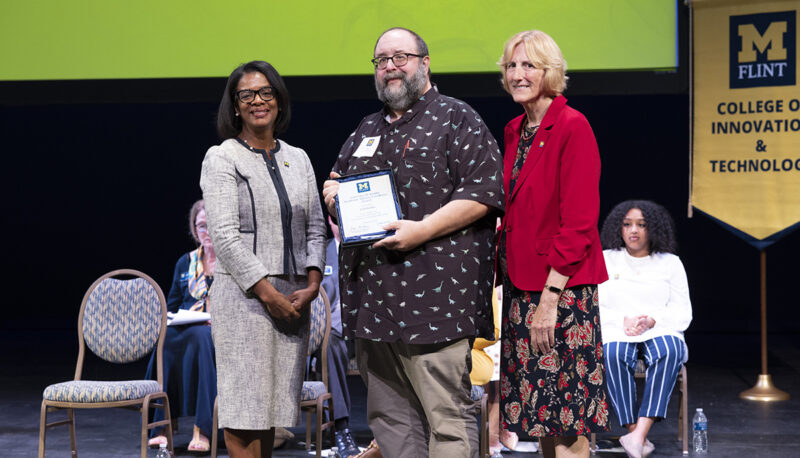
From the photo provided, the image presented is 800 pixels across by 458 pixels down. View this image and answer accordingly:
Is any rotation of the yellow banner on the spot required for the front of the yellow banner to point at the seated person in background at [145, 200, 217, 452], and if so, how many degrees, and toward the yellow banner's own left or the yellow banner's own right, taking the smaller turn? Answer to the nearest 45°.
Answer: approximately 45° to the yellow banner's own right

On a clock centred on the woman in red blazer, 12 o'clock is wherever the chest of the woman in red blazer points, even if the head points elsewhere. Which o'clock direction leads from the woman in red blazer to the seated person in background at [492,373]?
The seated person in background is roughly at 4 o'clock from the woman in red blazer.

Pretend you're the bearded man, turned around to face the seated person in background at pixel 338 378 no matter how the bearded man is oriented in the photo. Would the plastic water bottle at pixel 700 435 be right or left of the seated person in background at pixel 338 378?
right

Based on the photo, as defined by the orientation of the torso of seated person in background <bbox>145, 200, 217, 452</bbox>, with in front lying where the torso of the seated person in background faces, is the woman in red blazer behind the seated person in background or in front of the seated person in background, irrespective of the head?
in front

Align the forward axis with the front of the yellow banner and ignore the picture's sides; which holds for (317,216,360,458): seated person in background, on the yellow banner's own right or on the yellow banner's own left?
on the yellow banner's own right

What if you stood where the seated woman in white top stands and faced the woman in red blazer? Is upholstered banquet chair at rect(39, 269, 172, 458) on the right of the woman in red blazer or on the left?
right

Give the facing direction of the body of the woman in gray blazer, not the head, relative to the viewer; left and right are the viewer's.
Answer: facing the viewer and to the right of the viewer

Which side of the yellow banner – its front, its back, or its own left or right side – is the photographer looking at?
front

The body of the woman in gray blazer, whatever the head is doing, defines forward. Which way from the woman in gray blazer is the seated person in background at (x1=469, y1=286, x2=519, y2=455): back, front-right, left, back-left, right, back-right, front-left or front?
left

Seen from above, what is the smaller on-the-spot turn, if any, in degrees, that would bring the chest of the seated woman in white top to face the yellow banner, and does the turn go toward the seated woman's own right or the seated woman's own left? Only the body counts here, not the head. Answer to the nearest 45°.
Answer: approximately 135° to the seated woman's own left

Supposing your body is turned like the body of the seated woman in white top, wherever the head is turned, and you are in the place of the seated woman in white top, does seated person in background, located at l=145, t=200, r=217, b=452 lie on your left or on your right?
on your right

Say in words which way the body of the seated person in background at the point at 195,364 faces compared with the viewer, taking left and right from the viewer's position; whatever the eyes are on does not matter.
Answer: facing the viewer
